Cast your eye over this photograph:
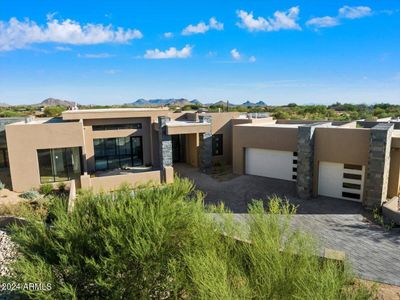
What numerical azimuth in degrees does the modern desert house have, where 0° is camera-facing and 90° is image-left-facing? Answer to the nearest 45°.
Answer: approximately 0°

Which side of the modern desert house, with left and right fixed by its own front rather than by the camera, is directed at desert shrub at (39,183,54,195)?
right

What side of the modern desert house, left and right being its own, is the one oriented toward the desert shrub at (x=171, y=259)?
front

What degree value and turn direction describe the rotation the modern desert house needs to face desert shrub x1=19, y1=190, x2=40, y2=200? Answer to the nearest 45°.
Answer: approximately 90° to its right

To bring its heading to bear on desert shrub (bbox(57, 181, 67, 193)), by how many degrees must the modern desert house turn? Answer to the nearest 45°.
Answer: approximately 90° to its right

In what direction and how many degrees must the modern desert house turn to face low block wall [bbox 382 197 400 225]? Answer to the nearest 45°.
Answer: approximately 45° to its left
